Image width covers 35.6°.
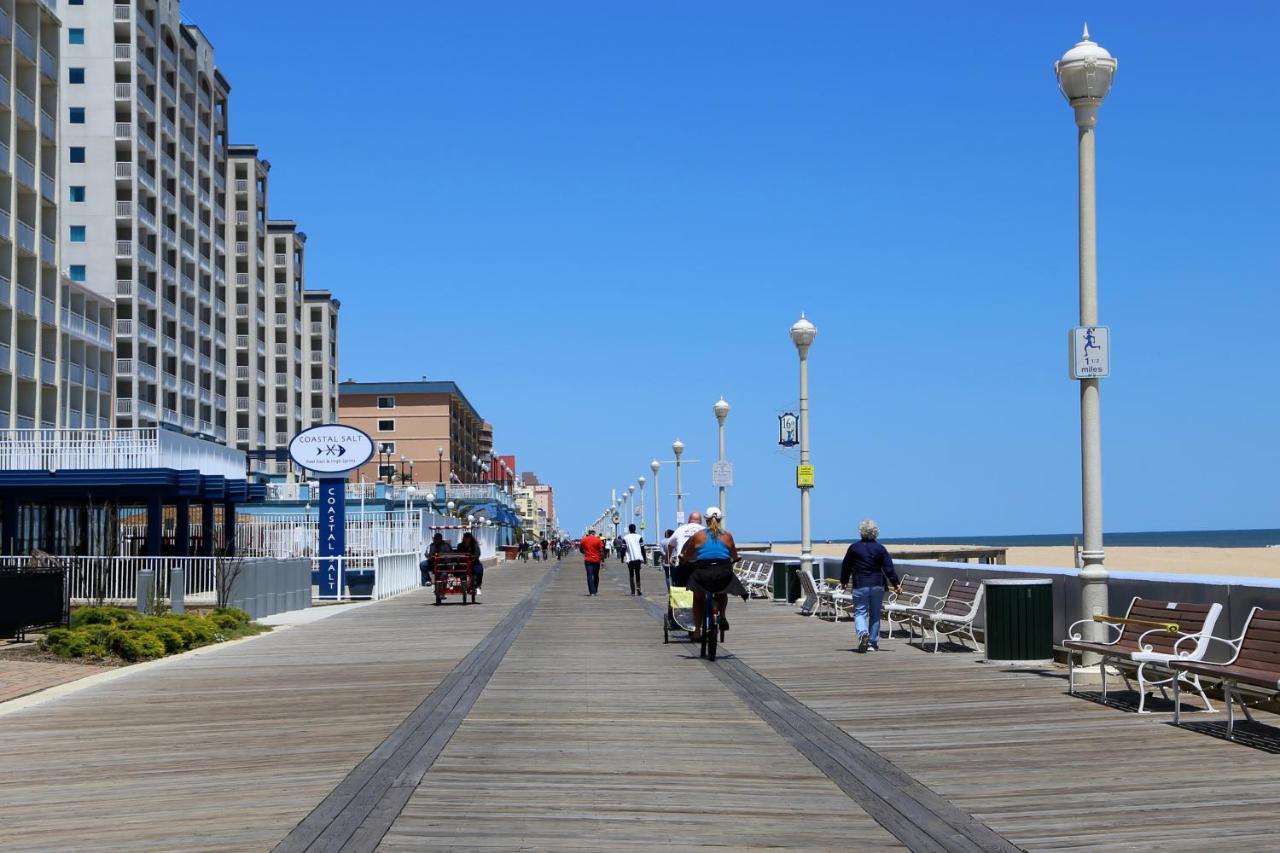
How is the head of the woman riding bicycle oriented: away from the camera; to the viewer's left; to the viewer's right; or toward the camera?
away from the camera

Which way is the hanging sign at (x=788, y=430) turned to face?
toward the camera

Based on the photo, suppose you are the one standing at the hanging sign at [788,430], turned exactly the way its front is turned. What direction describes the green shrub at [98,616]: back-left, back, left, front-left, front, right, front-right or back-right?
front-right

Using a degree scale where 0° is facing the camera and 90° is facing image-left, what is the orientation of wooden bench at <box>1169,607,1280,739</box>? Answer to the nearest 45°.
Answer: approximately 45°

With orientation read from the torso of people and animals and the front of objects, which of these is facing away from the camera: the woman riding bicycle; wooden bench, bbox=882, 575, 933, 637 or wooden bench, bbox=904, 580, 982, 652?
the woman riding bicycle

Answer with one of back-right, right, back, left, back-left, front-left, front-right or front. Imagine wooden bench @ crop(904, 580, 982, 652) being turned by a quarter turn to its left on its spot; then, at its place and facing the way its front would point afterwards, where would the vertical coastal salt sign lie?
back

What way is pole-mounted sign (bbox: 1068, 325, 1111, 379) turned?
toward the camera

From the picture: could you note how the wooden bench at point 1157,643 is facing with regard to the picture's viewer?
facing the viewer and to the left of the viewer

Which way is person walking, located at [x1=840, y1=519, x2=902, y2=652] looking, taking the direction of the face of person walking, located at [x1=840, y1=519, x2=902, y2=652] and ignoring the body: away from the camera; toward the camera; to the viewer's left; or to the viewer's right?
away from the camera

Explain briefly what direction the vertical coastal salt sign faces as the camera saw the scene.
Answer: facing the viewer

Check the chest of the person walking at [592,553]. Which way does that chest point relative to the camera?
away from the camera

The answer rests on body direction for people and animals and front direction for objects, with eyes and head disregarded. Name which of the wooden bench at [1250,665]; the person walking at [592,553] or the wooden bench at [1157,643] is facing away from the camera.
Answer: the person walking

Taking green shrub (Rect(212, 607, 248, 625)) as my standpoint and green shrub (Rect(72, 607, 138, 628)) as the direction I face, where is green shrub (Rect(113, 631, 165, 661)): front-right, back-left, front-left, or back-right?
front-left
